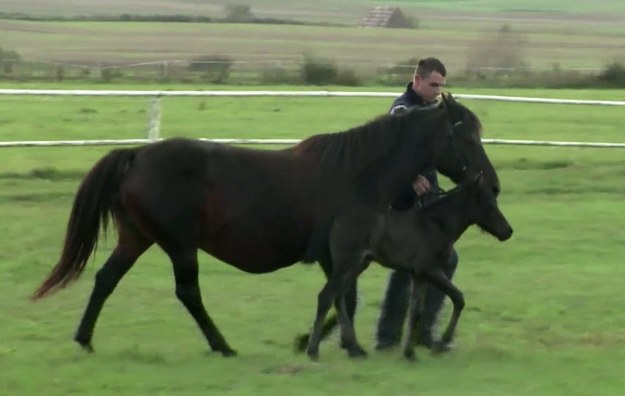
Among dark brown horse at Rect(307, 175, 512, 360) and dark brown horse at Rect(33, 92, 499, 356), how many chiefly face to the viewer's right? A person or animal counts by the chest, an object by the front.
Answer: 2

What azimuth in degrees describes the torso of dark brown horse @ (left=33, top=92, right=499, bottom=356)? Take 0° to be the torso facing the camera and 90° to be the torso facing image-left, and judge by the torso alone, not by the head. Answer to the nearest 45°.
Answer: approximately 270°

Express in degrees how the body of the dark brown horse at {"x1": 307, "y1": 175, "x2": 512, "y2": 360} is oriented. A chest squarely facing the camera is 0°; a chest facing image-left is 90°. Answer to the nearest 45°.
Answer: approximately 270°

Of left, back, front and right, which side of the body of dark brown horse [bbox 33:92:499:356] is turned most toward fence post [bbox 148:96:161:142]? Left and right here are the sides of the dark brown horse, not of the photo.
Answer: left

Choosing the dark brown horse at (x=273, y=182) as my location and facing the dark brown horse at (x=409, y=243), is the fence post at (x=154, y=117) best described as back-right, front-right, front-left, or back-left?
back-left

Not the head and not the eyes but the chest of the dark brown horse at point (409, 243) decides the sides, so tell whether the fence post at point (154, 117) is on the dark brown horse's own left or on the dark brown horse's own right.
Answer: on the dark brown horse's own left

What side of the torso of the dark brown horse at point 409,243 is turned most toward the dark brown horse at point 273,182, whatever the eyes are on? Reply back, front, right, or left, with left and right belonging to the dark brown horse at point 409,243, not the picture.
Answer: back

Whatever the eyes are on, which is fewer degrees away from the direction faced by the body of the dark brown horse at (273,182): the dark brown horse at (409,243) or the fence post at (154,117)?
the dark brown horse
